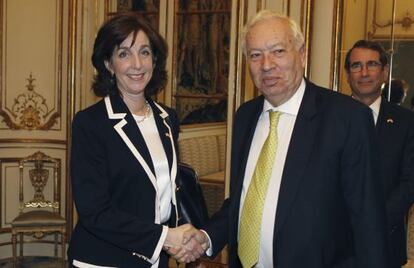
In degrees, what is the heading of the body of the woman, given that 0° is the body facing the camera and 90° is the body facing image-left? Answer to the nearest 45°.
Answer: approximately 315°

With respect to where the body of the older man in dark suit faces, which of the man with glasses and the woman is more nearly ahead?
the woman

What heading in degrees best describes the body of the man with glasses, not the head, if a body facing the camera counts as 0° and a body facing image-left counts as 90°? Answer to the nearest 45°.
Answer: approximately 45°

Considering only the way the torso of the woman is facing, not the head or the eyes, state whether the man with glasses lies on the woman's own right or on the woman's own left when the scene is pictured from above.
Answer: on the woman's own left

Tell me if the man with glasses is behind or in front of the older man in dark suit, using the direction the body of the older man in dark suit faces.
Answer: behind

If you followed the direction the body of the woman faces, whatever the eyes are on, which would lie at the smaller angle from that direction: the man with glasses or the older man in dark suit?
the older man in dark suit
